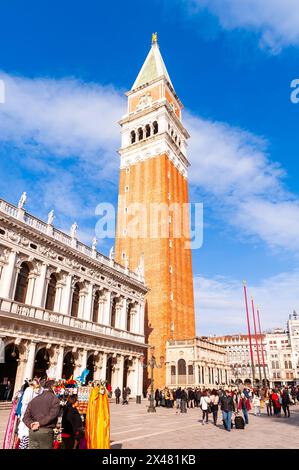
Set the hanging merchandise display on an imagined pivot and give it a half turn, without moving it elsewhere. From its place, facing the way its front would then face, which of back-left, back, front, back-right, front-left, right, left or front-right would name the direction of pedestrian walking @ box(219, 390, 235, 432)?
front-right

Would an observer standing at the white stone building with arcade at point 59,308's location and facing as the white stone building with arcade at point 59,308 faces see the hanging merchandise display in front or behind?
in front

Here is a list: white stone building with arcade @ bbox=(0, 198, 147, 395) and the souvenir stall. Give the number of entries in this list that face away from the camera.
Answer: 0

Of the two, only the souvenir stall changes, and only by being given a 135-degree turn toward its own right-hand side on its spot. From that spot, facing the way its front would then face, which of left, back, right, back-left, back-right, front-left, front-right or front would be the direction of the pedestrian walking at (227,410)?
right

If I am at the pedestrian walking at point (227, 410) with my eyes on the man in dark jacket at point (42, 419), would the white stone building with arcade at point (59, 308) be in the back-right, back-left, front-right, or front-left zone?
back-right

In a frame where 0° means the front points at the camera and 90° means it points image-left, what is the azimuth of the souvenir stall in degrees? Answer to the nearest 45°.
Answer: approximately 0°

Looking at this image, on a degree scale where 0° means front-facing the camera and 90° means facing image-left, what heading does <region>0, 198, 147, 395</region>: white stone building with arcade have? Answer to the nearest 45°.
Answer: approximately 315°

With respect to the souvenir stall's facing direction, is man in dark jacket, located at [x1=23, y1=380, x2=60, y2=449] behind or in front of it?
in front

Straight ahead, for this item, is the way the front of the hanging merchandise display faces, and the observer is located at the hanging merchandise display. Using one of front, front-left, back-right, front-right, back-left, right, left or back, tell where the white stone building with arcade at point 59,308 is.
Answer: back

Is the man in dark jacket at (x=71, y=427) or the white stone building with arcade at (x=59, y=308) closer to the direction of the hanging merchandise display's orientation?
the man in dark jacket

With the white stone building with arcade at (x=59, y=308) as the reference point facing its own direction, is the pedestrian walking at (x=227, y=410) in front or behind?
in front
